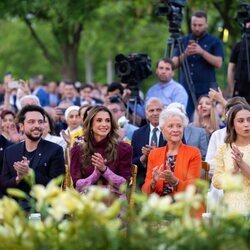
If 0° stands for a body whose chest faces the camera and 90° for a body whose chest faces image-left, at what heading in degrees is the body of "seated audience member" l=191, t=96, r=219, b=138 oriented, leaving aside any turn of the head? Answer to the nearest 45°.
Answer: approximately 0°

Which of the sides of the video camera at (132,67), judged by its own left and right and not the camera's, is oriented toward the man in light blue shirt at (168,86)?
left

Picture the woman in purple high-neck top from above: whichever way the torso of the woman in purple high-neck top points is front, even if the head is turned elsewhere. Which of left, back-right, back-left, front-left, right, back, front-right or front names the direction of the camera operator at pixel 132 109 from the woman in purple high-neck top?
back

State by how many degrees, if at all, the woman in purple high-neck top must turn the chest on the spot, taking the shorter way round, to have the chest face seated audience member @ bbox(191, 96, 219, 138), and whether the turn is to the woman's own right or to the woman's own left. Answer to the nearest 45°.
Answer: approximately 135° to the woman's own left

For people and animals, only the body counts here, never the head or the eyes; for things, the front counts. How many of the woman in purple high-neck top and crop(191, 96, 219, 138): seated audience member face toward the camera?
2

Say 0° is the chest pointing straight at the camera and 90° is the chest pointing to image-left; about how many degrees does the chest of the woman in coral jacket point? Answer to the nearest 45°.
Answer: approximately 0°

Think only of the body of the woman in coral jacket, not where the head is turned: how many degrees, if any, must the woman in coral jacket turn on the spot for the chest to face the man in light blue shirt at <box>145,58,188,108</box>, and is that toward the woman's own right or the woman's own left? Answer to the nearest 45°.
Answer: approximately 180°

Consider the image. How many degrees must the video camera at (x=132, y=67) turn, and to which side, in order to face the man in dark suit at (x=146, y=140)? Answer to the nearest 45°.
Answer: approximately 45° to its left
